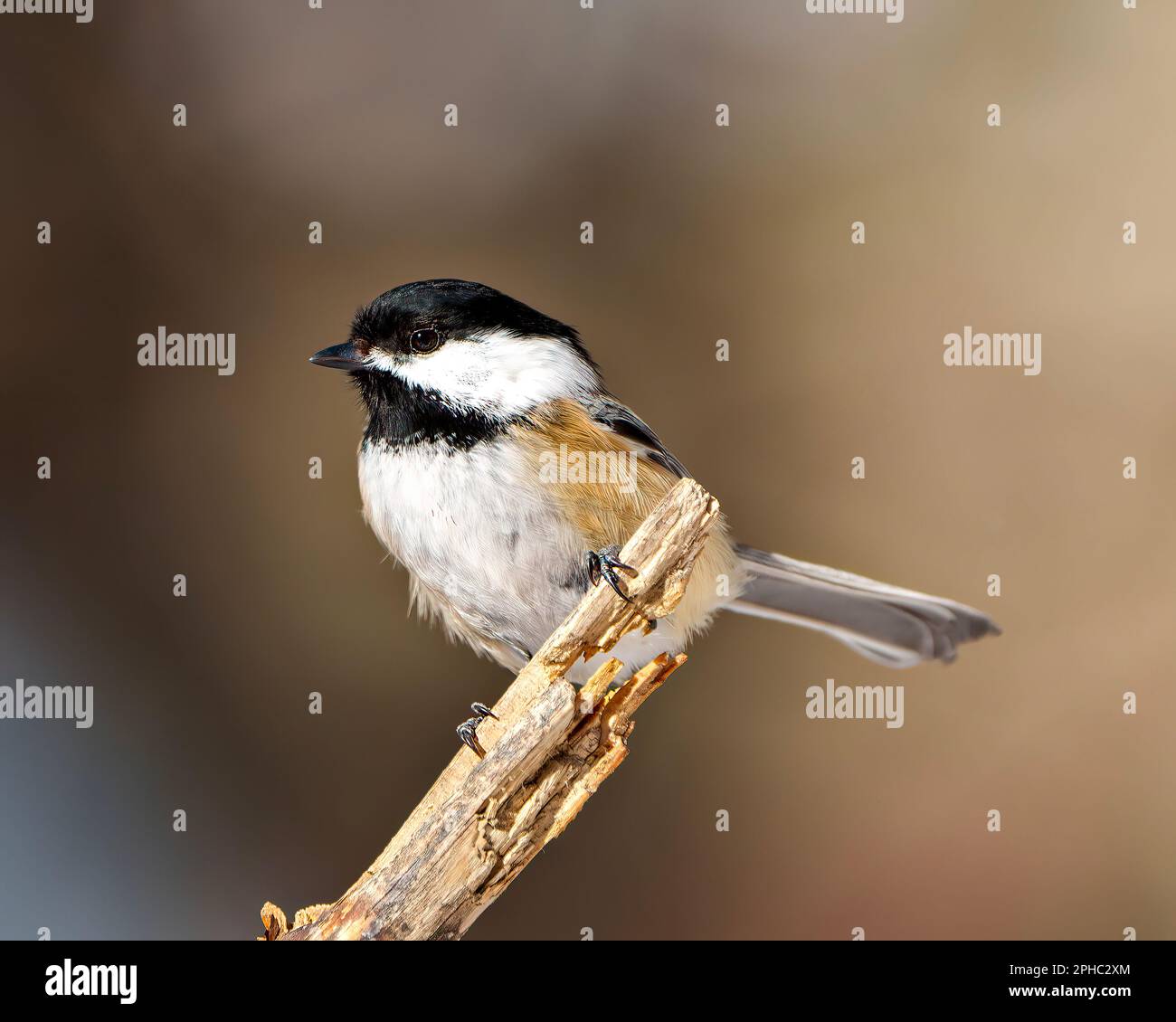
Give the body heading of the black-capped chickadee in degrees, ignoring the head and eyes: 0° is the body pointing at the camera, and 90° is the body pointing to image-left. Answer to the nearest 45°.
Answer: approximately 45°
